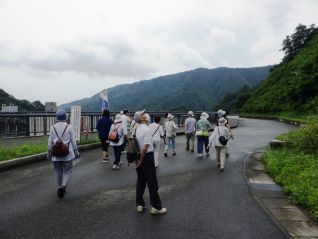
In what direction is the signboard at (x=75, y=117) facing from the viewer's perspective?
toward the camera

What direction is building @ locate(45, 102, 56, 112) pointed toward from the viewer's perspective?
toward the camera

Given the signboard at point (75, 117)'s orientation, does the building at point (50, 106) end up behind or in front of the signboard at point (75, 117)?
behind

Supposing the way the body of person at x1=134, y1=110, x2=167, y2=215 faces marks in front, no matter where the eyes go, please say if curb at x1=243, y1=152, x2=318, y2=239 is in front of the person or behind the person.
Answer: in front

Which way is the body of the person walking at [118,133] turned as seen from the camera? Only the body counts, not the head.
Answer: away from the camera

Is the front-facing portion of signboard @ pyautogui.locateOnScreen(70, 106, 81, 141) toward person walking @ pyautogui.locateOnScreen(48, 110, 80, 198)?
yes

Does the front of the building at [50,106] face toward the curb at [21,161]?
yes

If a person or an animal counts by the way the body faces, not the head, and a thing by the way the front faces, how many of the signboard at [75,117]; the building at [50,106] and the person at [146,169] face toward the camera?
2

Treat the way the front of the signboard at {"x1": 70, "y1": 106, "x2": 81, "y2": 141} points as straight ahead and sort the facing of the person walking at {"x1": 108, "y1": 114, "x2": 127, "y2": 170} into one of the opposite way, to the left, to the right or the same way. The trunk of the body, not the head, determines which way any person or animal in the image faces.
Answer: the opposite way

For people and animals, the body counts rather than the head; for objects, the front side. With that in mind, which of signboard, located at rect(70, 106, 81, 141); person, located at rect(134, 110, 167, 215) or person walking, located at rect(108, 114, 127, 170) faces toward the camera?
the signboard
